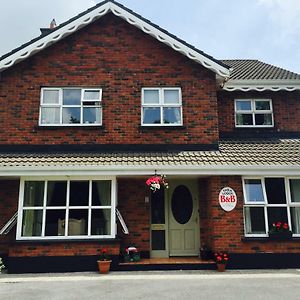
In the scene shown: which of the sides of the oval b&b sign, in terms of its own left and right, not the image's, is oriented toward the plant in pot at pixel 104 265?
right

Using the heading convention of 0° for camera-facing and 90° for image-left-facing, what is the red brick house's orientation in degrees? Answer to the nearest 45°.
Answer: approximately 0°

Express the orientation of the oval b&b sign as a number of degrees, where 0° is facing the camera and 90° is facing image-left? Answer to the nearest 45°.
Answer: approximately 0°

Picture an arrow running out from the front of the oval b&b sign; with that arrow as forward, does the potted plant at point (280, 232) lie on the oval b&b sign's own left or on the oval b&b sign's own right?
on the oval b&b sign's own left

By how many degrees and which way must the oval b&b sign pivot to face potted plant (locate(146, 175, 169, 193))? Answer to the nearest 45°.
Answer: approximately 45° to its right
